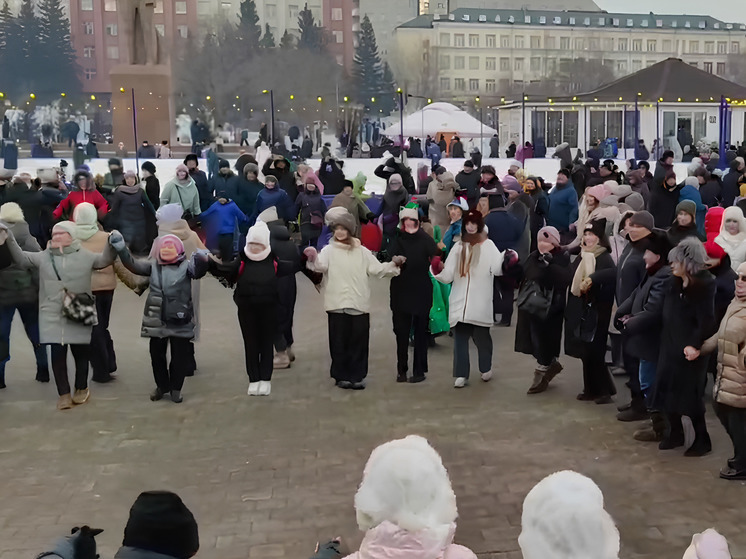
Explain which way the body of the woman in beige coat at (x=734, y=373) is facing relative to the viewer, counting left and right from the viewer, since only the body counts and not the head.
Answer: facing to the left of the viewer

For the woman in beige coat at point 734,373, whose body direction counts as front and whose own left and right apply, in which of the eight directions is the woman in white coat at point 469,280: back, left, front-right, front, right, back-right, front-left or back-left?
front-right

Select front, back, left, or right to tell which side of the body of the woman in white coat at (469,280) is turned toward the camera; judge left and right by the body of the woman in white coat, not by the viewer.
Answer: front

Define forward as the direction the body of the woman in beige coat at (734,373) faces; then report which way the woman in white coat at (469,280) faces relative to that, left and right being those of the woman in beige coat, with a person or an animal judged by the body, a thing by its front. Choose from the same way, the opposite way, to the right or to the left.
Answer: to the left

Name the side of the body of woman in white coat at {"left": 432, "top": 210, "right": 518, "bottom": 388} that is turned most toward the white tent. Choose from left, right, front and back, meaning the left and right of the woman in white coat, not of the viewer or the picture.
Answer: back
